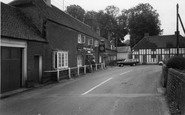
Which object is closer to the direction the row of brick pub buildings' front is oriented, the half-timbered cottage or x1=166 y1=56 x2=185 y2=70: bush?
the bush

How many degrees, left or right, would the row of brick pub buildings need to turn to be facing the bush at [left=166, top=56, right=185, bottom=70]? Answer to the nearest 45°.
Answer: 0° — it already faces it

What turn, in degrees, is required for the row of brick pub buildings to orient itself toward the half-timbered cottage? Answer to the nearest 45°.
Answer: approximately 90° to its left

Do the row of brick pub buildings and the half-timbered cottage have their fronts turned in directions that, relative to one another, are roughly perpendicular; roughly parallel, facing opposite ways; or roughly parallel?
roughly perpendicular

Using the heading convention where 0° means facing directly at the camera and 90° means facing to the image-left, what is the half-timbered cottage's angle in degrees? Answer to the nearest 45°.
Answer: approximately 0°

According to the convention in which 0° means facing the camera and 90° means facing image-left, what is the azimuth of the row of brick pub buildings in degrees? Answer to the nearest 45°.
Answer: approximately 315°
